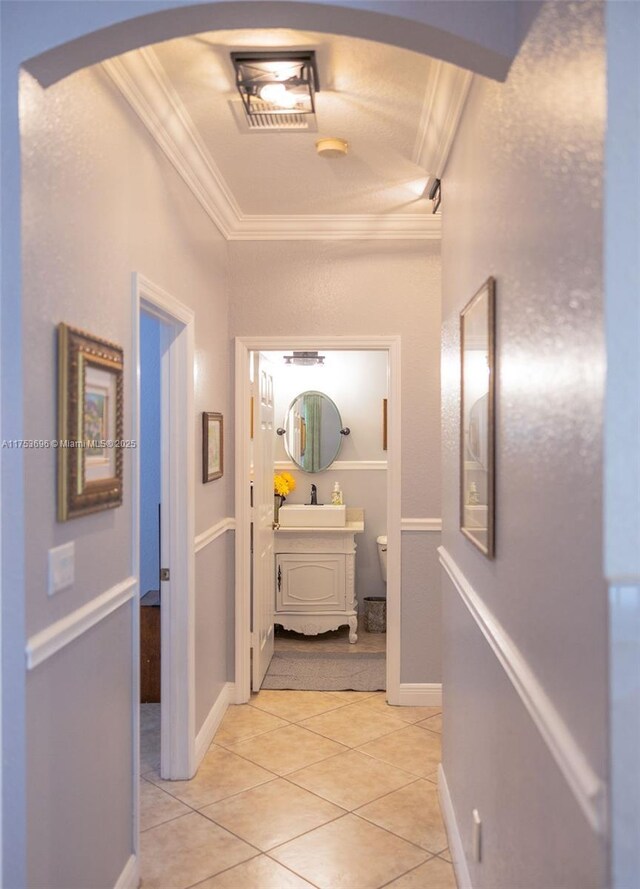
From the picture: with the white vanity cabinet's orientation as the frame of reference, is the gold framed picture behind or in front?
in front

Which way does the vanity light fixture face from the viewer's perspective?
toward the camera

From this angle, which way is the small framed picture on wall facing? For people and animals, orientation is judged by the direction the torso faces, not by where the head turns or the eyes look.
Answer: to the viewer's right

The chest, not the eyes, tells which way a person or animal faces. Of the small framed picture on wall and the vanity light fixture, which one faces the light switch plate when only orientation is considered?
the vanity light fixture

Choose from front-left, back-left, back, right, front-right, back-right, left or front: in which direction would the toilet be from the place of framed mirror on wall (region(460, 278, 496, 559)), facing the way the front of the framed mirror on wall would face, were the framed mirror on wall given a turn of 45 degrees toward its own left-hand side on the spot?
back-right

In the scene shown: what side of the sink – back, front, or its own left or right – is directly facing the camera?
front

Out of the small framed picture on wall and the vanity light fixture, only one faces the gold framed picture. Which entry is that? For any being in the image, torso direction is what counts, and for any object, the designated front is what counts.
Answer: the vanity light fixture

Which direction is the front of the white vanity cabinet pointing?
toward the camera

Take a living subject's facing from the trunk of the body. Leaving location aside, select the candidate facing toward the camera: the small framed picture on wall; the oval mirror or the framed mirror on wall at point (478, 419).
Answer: the oval mirror

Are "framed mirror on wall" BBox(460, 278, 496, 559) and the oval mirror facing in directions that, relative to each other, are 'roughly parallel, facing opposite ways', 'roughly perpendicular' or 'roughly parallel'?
roughly perpendicular

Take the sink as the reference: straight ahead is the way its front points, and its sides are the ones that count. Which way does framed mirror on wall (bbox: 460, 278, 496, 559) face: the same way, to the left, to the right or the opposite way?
to the right

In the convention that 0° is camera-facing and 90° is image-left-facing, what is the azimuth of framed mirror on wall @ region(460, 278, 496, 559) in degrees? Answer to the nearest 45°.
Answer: approximately 90°

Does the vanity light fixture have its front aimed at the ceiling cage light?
yes

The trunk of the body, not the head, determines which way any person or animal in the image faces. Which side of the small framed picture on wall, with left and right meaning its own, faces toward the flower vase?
left
